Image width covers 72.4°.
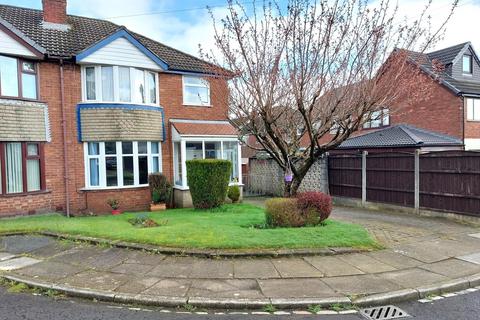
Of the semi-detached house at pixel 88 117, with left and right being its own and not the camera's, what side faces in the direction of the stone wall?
left

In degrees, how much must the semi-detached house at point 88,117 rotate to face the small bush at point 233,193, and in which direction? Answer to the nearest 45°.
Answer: approximately 90° to its left

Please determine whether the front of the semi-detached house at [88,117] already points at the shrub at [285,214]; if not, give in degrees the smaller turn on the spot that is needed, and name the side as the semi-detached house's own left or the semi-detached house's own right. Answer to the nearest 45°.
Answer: approximately 45° to the semi-detached house's own left

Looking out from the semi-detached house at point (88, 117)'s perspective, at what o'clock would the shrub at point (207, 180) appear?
The shrub is roughly at 10 o'clock from the semi-detached house.

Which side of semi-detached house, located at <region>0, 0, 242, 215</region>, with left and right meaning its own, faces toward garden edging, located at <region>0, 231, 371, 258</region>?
front

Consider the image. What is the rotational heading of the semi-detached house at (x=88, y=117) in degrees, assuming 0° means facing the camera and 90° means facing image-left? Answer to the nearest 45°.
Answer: approximately 0°

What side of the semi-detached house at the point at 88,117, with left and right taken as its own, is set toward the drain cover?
front

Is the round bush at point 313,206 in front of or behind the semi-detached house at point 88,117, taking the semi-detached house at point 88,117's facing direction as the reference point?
in front
